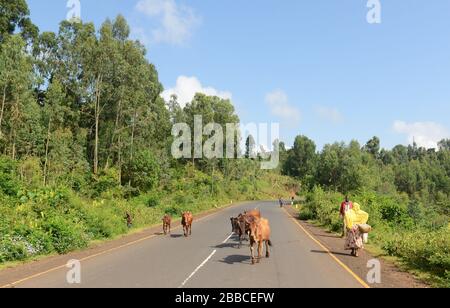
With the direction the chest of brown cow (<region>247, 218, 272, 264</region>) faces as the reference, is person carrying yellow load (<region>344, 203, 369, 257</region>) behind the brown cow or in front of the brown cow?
behind

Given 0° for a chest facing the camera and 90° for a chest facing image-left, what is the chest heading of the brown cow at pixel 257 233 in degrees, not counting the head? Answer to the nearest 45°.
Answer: approximately 45°

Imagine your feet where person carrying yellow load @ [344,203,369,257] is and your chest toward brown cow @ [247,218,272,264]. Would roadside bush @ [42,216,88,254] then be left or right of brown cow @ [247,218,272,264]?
right

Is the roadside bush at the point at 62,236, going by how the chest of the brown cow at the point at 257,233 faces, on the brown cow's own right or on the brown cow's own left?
on the brown cow's own right
